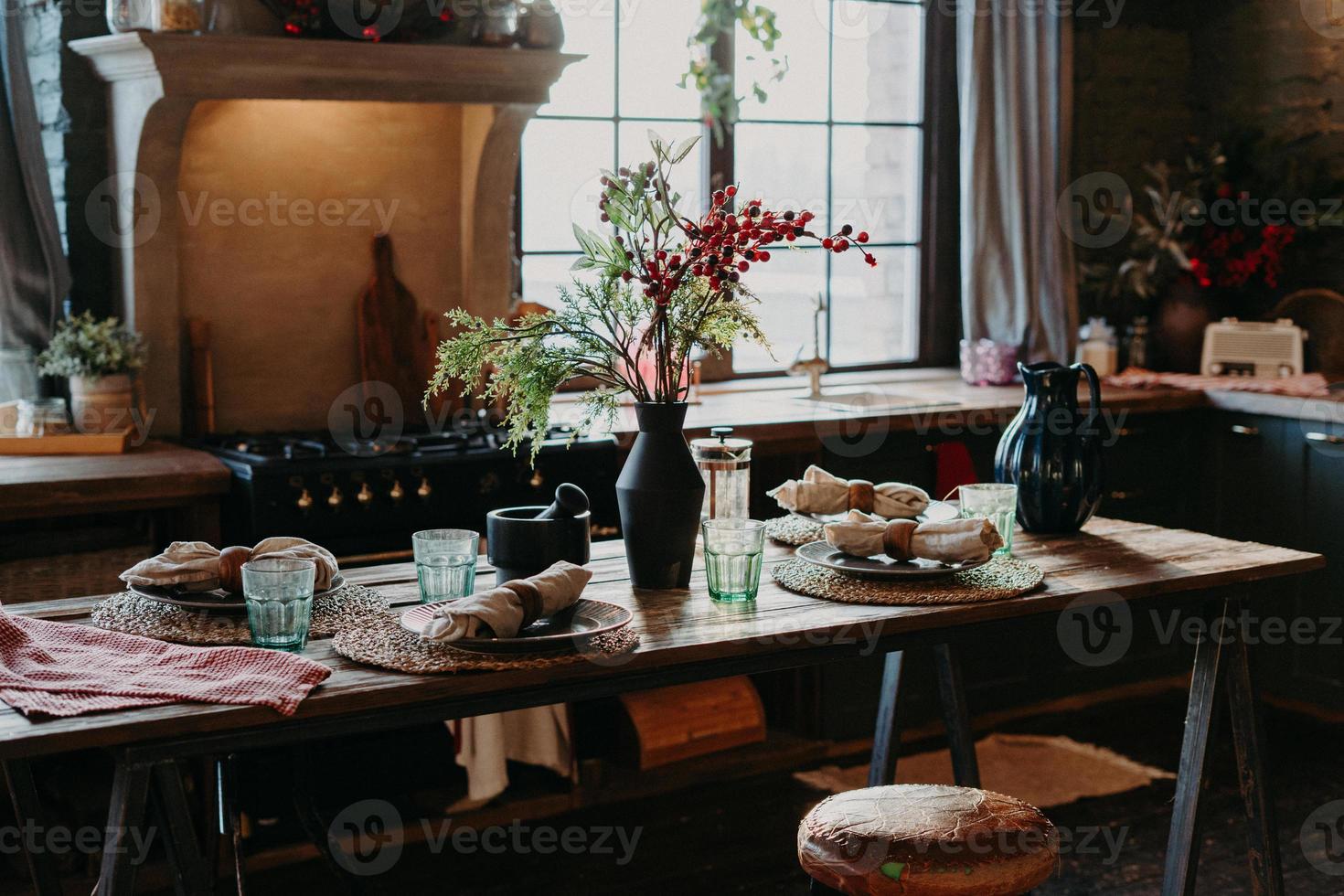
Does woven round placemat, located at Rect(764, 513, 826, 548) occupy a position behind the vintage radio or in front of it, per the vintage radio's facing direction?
in front

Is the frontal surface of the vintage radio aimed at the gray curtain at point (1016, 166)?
no

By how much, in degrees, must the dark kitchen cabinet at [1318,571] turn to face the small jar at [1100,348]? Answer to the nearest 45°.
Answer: approximately 90° to its right

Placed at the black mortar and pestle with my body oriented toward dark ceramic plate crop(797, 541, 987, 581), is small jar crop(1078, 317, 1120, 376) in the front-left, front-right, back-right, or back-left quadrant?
front-left

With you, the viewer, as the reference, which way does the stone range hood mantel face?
facing the viewer and to the right of the viewer

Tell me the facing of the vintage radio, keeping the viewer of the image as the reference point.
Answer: facing the viewer

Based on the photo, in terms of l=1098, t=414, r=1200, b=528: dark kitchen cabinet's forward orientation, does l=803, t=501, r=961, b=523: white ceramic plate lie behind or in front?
in front

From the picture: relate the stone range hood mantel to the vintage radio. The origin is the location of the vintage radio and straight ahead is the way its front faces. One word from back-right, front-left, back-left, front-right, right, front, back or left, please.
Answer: front-right

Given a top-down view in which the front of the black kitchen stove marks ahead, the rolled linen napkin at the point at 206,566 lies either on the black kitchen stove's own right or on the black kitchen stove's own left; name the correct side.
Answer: on the black kitchen stove's own right

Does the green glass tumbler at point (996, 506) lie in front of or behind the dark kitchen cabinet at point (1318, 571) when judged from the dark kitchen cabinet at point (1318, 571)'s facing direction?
in front

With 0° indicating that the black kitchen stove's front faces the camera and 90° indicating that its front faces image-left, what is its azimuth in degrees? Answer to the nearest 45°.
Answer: approximately 315°

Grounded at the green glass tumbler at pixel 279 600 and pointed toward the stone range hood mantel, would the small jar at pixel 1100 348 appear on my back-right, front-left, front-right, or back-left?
front-right
